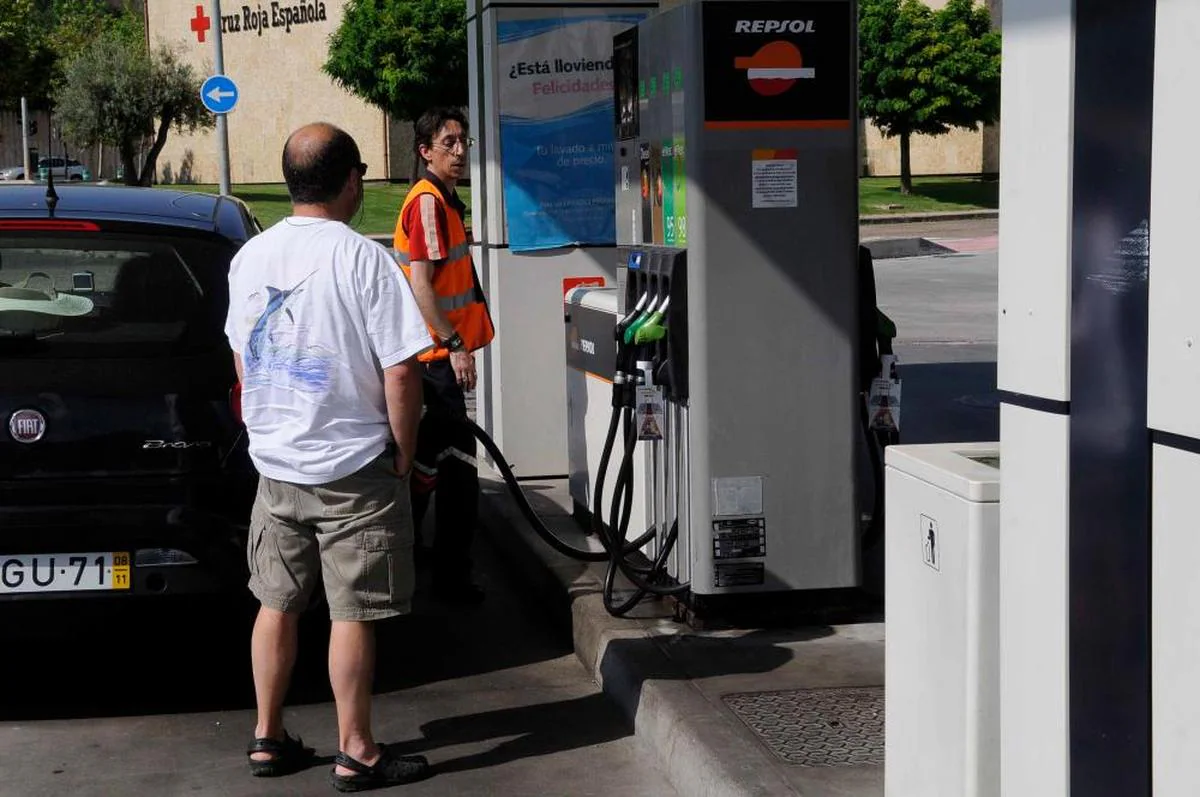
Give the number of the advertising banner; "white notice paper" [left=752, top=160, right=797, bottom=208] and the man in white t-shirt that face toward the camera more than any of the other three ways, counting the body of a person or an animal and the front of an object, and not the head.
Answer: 2

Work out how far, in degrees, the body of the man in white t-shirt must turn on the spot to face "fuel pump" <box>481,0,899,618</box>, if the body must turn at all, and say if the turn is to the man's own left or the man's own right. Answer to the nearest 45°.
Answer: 0° — they already face it

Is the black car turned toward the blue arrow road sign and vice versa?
yes

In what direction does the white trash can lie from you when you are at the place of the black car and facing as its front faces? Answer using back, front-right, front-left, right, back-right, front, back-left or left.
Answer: back-right

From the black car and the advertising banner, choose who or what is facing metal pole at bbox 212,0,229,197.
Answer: the black car

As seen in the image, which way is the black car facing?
away from the camera

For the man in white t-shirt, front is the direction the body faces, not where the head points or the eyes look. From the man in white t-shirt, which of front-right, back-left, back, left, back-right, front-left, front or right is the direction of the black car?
left

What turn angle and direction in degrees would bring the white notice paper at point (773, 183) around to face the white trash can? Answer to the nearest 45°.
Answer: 0° — it already faces it

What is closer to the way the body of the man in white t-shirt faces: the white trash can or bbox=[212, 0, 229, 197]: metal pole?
the metal pole

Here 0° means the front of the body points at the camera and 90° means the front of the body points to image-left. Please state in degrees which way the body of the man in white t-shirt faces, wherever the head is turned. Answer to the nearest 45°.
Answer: approximately 225°

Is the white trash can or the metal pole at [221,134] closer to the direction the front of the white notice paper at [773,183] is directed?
the white trash can

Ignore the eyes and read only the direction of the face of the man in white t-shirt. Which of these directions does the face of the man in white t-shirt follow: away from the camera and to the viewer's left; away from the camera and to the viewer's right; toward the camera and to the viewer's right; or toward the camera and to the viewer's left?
away from the camera and to the viewer's right

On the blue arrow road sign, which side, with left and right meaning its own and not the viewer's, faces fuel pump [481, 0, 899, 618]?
front

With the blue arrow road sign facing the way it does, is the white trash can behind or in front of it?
in front

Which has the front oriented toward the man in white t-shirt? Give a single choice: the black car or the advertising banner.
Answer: the advertising banner

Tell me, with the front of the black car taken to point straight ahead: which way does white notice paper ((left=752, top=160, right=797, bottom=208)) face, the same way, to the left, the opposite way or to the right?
the opposite way
